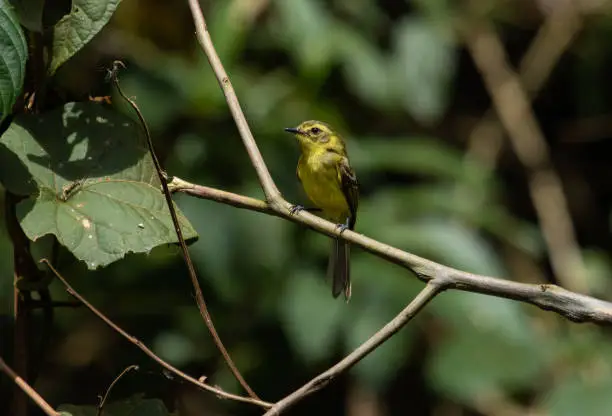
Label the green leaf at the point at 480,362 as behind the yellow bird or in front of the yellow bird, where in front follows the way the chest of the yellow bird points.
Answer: behind

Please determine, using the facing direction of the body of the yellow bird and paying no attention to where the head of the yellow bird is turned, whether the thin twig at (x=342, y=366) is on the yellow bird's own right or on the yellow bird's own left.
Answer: on the yellow bird's own left

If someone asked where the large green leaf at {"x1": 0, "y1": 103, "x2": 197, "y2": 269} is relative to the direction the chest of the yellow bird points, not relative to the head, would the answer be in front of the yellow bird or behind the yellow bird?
in front

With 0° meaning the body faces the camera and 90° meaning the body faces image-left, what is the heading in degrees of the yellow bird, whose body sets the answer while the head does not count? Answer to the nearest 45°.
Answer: approximately 45°

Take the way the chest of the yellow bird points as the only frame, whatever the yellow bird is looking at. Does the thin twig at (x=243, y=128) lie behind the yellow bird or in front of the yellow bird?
in front

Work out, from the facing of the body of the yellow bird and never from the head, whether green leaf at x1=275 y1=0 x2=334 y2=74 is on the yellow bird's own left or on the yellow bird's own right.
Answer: on the yellow bird's own right
